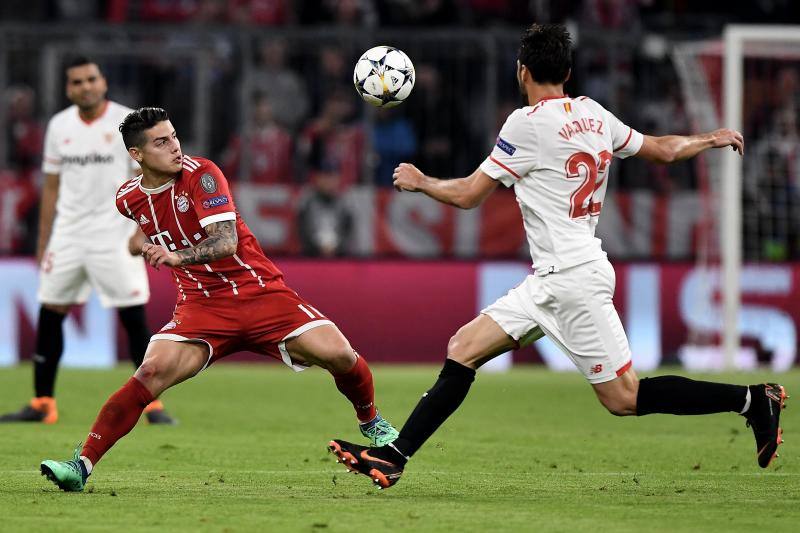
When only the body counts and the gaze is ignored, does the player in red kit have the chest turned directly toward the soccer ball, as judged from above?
no

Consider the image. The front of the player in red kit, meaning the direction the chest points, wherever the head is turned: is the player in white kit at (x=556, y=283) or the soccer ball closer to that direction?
the player in white kit

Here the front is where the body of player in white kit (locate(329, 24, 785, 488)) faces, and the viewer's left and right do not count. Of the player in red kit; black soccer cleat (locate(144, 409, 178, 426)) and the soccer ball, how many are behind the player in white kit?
0

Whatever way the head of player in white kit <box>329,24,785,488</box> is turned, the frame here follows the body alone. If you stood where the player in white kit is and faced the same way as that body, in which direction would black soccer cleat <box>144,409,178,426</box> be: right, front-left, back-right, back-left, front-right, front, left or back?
front

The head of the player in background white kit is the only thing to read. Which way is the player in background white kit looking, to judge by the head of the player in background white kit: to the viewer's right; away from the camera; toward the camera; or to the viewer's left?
toward the camera

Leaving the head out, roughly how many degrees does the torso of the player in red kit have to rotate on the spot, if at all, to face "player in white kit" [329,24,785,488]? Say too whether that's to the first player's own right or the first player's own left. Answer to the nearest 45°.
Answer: approximately 90° to the first player's own left

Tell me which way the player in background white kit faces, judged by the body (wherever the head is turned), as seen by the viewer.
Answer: toward the camera

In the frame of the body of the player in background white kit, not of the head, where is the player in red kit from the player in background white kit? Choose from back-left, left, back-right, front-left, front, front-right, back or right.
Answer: front

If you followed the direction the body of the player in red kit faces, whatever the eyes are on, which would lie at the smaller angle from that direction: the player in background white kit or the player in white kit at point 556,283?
the player in white kit

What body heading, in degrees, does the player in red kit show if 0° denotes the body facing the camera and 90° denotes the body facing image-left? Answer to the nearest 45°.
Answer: approximately 0°

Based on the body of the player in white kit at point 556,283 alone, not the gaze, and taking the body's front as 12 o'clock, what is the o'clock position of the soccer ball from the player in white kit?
The soccer ball is roughly at 12 o'clock from the player in white kit.

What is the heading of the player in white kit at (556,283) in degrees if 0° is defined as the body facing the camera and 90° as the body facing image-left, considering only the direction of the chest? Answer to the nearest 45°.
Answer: approximately 135°

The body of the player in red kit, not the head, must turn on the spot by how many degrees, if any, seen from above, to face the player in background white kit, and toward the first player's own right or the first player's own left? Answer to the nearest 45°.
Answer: approximately 180°

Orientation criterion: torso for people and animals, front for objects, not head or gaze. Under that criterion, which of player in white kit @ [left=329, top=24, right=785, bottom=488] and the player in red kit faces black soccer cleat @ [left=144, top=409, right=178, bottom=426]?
the player in white kit

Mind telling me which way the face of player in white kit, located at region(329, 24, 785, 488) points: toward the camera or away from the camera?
away from the camera

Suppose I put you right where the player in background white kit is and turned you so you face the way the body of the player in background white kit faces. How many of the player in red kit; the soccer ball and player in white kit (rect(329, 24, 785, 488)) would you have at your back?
0
